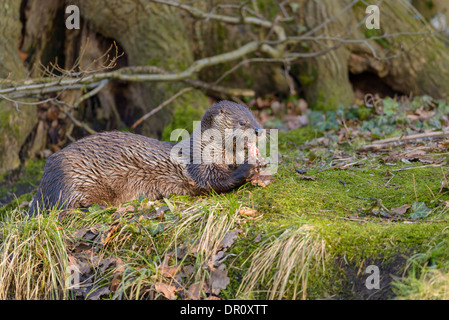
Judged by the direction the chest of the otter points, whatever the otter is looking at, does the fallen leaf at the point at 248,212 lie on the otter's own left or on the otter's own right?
on the otter's own right

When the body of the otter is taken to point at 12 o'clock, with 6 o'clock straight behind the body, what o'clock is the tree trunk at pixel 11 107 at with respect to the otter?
The tree trunk is roughly at 8 o'clock from the otter.

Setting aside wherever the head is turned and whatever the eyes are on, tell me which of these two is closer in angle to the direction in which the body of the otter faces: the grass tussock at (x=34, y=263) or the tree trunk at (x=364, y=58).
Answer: the tree trunk

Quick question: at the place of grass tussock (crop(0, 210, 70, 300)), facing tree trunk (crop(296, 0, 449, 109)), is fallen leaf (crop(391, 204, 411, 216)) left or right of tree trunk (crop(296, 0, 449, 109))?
right

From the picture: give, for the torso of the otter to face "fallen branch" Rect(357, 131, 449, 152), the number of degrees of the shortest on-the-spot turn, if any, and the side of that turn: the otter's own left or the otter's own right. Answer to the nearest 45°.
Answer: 0° — it already faces it

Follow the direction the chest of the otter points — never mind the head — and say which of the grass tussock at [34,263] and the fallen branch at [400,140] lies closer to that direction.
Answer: the fallen branch

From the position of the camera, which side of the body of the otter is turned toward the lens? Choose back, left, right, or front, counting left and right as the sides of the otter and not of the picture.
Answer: right

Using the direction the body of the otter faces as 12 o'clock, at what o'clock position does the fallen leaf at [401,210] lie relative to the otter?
The fallen leaf is roughly at 1 o'clock from the otter.
